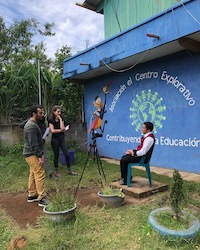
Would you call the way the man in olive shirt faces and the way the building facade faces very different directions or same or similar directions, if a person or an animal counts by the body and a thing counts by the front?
very different directions

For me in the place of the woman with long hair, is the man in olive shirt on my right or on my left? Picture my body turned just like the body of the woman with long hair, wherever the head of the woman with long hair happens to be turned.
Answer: on my right

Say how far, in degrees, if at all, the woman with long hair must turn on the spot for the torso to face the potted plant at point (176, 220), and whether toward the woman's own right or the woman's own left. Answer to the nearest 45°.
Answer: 0° — they already face it

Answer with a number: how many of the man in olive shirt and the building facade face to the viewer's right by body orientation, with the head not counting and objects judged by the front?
1

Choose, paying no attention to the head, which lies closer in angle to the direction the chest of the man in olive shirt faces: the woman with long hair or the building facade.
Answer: the building facade

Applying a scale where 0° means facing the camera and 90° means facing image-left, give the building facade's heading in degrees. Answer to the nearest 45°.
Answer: approximately 45°

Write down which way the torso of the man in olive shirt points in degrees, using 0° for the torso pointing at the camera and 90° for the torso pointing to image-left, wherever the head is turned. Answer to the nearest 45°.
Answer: approximately 270°

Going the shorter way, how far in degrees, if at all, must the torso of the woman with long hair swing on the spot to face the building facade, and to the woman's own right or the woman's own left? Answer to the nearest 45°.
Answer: approximately 45° to the woman's own left

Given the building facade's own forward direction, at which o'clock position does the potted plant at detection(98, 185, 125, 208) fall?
The potted plant is roughly at 11 o'clock from the building facade.

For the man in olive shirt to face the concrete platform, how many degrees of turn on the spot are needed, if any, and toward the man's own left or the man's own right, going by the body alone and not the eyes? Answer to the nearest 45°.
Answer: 0° — they already face it
